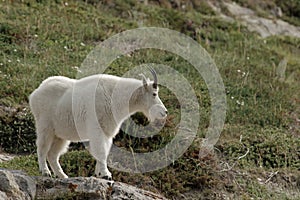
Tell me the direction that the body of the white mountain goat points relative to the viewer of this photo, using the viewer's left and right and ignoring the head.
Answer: facing to the right of the viewer

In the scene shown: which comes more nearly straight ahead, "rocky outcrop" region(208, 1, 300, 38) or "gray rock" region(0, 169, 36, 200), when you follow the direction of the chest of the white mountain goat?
the rocky outcrop
